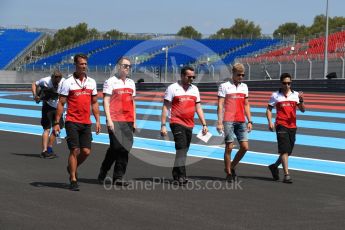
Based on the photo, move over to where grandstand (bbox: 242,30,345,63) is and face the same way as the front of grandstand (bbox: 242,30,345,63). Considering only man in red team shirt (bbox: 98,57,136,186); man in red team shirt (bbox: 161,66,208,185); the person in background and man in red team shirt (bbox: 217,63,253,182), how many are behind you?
0

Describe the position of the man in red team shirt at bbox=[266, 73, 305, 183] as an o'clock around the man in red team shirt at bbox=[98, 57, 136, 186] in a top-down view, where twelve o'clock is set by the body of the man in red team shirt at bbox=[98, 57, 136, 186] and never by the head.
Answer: the man in red team shirt at bbox=[266, 73, 305, 183] is roughly at 10 o'clock from the man in red team shirt at bbox=[98, 57, 136, 186].

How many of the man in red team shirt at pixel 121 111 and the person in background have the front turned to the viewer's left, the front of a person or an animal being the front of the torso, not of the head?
0

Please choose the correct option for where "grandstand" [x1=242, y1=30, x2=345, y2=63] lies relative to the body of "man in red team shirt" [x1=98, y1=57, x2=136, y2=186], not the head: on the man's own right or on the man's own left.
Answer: on the man's own left

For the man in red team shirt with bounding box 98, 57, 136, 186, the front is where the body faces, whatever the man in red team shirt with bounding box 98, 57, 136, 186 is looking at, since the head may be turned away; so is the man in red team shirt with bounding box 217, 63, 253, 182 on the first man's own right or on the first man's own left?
on the first man's own left

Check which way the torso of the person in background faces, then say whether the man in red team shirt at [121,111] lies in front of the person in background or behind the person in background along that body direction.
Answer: in front

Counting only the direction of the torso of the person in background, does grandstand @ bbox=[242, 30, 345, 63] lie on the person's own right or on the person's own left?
on the person's own left

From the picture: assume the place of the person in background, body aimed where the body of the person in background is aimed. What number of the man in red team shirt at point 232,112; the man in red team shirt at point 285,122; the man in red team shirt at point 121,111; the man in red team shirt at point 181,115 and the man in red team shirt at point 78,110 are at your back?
0

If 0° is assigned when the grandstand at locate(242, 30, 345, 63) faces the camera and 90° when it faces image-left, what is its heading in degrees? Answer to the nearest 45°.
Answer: approximately 45°

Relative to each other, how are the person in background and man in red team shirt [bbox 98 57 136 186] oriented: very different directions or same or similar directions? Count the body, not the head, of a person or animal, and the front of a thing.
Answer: same or similar directions

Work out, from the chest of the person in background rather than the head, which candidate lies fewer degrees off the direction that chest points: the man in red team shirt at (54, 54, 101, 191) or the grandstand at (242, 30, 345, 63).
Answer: the man in red team shirt

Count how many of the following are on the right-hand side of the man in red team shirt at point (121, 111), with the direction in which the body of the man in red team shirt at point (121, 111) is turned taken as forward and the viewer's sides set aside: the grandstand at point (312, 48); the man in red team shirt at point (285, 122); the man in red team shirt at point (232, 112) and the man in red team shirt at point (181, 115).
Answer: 0

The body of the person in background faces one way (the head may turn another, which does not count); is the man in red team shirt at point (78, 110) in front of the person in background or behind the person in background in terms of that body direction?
in front

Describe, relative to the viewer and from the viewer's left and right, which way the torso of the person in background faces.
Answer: facing the viewer and to the right of the viewer

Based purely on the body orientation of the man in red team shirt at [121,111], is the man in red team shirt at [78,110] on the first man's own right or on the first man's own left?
on the first man's own right

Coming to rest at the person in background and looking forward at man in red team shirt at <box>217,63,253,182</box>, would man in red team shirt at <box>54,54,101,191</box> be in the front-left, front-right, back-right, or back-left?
front-right

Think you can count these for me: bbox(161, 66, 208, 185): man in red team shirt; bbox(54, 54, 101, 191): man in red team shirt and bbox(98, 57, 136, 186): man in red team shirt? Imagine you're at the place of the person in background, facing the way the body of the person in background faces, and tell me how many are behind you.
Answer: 0

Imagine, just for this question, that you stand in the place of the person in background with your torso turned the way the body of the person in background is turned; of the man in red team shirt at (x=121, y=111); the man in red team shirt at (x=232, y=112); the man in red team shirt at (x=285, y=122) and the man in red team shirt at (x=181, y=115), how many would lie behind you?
0

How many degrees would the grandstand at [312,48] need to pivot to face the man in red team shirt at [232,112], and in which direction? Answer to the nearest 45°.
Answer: approximately 45° to its left
